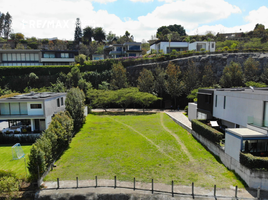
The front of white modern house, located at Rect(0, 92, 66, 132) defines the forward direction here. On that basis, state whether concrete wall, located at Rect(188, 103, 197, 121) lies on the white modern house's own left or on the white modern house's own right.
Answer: on the white modern house's own left

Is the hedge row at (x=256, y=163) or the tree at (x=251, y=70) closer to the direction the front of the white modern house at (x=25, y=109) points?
the hedge row

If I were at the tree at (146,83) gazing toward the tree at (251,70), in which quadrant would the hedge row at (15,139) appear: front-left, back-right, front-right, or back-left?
back-right

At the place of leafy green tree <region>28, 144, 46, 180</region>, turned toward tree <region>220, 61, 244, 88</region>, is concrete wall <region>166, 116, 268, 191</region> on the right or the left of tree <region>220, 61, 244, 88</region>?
right
